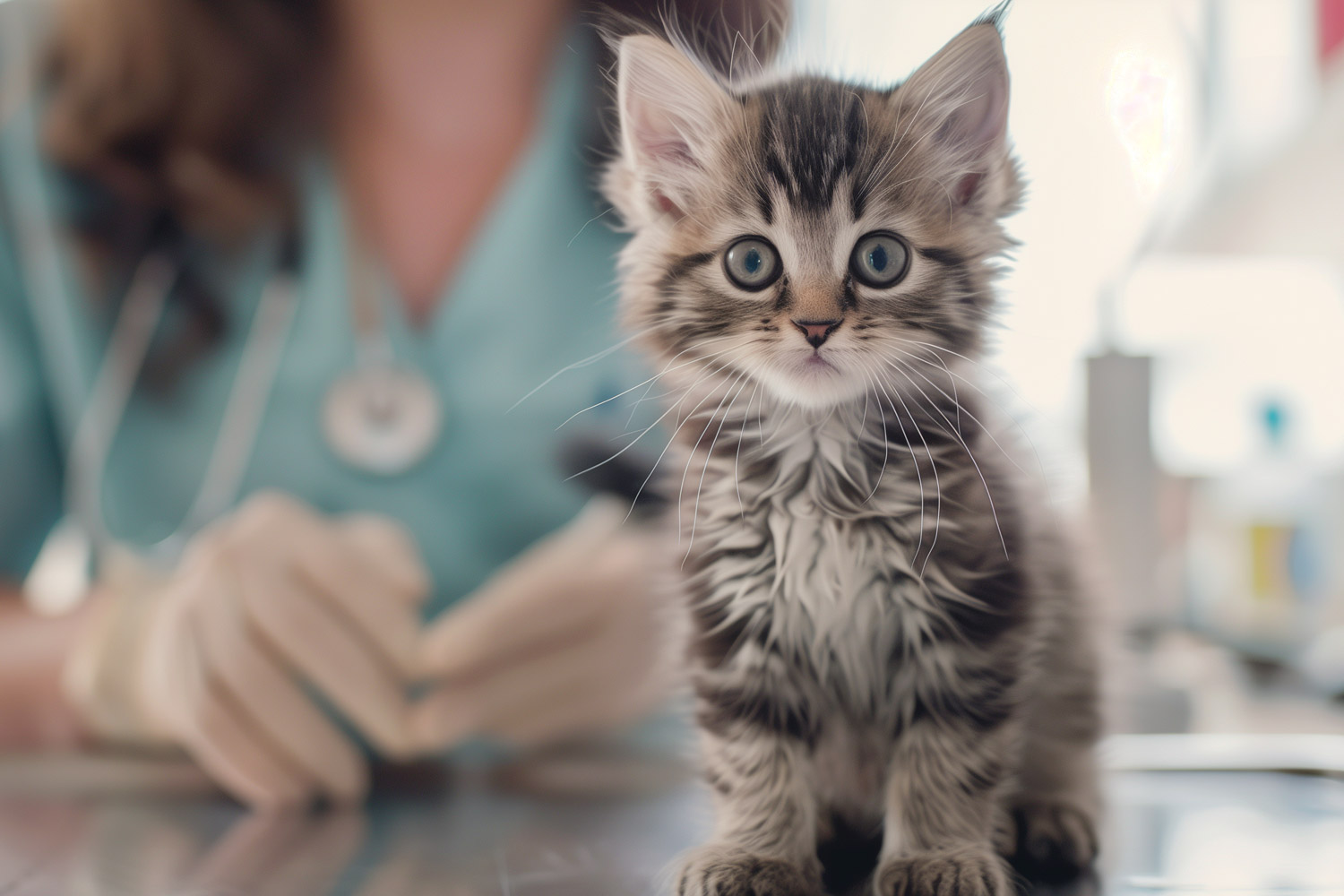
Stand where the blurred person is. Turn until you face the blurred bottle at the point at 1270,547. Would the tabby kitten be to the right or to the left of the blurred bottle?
right

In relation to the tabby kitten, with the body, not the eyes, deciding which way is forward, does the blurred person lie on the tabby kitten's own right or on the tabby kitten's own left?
on the tabby kitten's own right

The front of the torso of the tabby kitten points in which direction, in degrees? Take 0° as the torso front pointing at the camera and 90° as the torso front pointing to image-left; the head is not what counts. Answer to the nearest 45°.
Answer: approximately 0°

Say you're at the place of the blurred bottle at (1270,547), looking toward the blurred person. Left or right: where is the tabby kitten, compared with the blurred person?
left

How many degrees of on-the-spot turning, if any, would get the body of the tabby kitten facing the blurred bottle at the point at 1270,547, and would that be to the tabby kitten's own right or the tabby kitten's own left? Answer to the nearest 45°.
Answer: approximately 135° to the tabby kitten's own left
